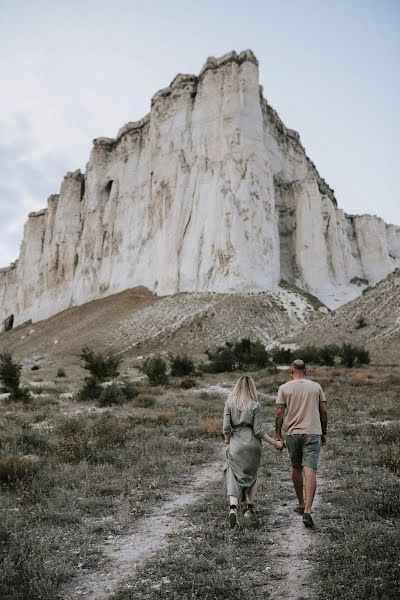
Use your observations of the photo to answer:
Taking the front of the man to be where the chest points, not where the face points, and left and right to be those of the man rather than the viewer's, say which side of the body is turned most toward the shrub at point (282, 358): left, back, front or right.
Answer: front

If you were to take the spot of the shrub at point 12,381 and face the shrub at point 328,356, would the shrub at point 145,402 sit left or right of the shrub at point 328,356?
right

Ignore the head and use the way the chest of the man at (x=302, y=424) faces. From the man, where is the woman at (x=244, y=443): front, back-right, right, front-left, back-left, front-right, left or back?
left

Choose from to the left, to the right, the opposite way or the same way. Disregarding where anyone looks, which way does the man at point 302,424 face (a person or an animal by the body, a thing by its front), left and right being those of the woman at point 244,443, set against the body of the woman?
the same way

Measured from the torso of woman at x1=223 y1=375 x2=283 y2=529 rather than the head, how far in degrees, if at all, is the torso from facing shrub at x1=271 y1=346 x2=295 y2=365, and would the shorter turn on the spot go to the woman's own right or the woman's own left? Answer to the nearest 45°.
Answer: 0° — they already face it

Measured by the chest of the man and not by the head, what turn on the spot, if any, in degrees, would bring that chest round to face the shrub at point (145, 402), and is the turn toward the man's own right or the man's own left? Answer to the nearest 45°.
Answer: approximately 45° to the man's own left

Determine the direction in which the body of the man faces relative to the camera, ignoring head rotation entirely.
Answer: away from the camera

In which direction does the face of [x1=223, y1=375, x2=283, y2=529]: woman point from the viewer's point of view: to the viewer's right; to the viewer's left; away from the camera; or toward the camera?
away from the camera

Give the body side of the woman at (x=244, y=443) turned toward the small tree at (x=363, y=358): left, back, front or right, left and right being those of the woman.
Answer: front

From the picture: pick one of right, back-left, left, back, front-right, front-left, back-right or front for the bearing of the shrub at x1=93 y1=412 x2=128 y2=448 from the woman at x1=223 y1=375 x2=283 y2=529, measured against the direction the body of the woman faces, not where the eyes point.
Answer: front-left

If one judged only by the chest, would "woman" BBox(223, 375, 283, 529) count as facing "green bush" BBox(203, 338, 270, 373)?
yes

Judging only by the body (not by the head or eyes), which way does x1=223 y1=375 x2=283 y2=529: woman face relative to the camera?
away from the camera

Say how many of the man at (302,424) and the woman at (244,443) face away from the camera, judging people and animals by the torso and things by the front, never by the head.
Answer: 2

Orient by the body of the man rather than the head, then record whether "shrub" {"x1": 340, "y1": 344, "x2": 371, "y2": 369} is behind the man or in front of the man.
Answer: in front
